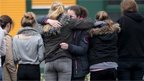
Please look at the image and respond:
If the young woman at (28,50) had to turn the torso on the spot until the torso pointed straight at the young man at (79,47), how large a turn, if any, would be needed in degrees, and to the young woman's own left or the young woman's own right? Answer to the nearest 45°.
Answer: approximately 90° to the young woman's own right

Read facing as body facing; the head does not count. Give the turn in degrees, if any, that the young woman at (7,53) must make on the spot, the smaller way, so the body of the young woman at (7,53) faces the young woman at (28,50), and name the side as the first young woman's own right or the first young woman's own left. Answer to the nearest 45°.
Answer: approximately 45° to the first young woman's own right

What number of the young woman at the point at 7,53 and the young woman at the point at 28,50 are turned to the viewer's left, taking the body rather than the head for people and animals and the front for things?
0

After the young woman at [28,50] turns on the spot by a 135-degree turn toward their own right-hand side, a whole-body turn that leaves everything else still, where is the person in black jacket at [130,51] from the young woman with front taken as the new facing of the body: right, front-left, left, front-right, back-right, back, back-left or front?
front-left

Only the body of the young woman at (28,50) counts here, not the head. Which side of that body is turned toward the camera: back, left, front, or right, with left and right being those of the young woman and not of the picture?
back

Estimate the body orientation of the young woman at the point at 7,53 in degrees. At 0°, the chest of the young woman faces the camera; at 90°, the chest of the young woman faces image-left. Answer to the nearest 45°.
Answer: approximately 225°

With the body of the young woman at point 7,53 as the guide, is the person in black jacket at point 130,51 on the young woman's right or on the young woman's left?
on the young woman's right

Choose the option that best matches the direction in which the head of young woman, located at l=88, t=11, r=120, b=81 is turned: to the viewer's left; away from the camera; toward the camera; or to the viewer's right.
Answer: away from the camera
